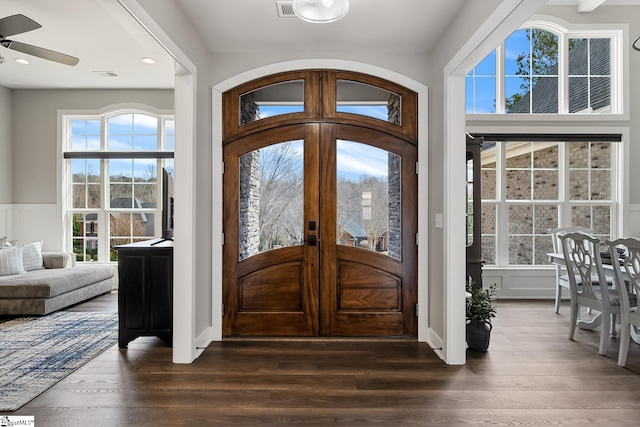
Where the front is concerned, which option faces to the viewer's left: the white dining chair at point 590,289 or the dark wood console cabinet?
the dark wood console cabinet

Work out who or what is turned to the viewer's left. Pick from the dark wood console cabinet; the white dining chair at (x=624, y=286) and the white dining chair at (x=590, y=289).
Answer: the dark wood console cabinet

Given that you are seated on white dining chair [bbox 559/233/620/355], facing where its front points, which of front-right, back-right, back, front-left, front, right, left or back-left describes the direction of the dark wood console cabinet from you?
back

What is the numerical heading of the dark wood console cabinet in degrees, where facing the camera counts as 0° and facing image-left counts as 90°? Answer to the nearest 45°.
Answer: approximately 90°

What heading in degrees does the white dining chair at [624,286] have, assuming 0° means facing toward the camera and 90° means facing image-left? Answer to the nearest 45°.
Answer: approximately 225°

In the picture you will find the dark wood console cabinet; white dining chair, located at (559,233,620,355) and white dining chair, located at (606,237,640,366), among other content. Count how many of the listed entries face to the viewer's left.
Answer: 1

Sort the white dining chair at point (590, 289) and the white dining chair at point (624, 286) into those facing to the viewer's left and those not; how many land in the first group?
0

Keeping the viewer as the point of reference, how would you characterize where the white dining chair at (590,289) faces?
facing away from the viewer and to the right of the viewer

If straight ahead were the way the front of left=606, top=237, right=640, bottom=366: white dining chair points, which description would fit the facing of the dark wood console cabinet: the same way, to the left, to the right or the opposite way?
the opposite way

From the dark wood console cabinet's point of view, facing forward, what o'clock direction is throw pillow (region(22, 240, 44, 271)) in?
The throw pillow is roughly at 2 o'clock from the dark wood console cabinet.

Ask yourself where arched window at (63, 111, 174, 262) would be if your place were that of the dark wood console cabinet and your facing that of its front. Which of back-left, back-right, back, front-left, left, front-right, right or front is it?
right

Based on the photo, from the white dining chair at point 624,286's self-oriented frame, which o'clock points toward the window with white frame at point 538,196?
The window with white frame is roughly at 10 o'clock from the white dining chair.
